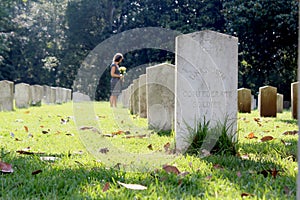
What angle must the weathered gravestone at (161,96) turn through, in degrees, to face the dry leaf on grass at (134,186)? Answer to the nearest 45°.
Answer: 0° — it already faces it

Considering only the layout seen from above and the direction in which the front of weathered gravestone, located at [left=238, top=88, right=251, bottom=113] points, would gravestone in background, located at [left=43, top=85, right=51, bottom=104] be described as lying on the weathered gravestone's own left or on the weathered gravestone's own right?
on the weathered gravestone's own right

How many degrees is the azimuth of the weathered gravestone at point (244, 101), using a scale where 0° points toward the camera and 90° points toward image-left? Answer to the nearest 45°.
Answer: approximately 0°

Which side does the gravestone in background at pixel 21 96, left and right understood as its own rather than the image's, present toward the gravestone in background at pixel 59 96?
back

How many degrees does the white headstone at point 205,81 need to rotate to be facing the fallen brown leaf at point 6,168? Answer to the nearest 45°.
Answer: approximately 45° to its right

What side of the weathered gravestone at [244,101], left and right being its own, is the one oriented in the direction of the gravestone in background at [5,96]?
right
